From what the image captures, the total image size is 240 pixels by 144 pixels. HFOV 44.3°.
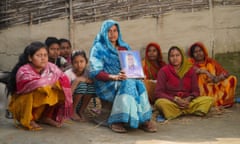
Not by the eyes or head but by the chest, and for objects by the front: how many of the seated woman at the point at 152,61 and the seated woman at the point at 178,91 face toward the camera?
2

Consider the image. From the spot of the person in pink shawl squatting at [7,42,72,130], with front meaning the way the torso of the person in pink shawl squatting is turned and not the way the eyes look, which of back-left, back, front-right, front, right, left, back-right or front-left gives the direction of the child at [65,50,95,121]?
left

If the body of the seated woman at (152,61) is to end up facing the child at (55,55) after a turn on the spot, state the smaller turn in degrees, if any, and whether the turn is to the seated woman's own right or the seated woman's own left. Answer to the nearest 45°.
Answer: approximately 45° to the seated woman's own right

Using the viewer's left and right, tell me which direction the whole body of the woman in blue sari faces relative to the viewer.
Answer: facing the viewer and to the right of the viewer

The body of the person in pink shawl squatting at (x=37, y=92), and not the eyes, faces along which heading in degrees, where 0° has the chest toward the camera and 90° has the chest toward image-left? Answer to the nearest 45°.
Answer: approximately 315°

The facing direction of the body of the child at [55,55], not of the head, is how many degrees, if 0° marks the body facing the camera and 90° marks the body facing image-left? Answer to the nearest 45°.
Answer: approximately 315°

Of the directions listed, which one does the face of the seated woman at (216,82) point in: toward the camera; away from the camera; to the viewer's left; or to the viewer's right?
toward the camera

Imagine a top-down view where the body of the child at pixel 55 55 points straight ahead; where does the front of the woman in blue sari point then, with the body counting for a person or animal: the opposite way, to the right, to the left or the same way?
the same way

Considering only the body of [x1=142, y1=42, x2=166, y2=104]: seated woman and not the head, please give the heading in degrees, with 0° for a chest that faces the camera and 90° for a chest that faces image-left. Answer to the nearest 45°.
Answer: approximately 0°

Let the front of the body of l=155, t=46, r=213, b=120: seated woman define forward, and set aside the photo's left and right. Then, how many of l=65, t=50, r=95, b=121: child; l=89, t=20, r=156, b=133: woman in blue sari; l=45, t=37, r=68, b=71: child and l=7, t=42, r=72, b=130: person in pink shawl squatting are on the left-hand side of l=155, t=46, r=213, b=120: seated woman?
0

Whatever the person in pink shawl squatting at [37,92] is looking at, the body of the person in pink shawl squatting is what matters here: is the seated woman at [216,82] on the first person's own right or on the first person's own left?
on the first person's own left

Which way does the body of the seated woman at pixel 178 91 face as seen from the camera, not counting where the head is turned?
toward the camera

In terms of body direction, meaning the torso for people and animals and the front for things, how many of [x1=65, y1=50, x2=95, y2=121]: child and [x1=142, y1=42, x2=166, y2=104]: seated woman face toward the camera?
2

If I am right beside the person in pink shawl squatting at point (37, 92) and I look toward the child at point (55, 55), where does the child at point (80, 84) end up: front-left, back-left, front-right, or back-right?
front-right

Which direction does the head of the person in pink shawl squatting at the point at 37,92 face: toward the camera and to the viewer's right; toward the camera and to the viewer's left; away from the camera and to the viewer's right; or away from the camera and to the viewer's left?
toward the camera and to the viewer's right
